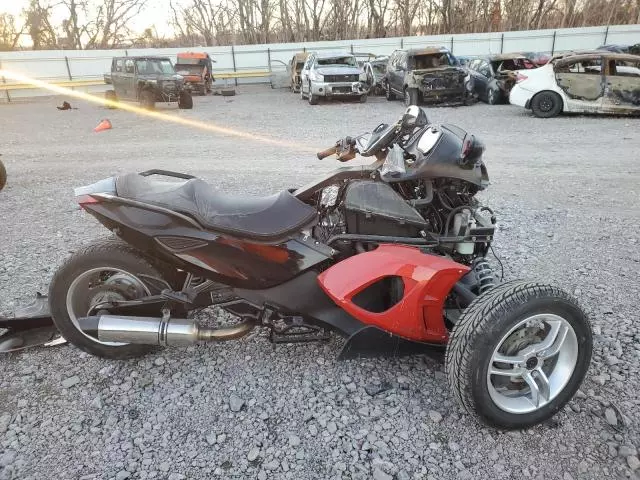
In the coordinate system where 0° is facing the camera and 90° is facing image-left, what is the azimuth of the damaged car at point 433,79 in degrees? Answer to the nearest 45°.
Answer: approximately 315°

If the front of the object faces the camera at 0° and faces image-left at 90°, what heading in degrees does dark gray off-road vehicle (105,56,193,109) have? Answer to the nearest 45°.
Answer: approximately 315°

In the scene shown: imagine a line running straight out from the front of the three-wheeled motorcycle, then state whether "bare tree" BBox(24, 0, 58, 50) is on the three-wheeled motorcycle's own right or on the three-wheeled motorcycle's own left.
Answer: on the three-wheeled motorcycle's own left

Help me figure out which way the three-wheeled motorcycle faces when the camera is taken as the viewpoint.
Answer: facing to the right of the viewer

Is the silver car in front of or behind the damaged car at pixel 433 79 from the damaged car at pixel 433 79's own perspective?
behind

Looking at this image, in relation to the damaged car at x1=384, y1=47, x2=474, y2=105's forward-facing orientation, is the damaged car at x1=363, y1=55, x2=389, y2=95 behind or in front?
behind
